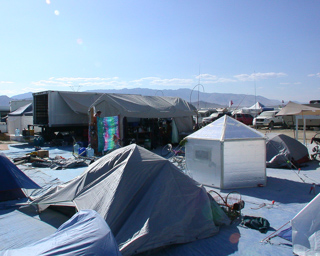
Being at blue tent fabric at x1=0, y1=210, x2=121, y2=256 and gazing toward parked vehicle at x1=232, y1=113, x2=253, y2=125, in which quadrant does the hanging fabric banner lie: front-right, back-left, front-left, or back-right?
front-left

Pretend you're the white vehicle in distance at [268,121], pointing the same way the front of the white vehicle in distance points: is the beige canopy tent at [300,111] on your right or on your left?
on your left

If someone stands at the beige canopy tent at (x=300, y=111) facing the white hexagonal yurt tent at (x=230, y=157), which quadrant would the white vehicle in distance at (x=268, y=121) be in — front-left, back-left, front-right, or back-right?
back-right

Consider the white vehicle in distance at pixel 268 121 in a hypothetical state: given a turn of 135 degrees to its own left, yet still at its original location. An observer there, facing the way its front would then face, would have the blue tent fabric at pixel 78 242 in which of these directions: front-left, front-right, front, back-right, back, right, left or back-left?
right

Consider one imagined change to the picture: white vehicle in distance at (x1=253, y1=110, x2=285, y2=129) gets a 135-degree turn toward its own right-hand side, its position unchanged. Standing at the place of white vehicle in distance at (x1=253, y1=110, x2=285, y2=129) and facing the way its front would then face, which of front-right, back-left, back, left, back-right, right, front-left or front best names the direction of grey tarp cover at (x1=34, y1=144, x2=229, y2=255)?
back

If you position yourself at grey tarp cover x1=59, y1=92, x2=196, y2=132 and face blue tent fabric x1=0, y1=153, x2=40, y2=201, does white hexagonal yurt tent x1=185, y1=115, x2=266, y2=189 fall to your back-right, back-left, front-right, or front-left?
front-left

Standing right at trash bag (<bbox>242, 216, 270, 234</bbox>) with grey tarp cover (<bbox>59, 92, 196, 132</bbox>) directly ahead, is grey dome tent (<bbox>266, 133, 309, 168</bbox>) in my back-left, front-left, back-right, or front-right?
front-right

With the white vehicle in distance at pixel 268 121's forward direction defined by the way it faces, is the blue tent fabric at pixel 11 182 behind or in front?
in front

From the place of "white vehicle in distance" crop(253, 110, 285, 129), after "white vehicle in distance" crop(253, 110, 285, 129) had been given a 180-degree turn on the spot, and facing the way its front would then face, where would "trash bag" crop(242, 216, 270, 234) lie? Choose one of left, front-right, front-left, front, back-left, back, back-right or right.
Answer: back-right

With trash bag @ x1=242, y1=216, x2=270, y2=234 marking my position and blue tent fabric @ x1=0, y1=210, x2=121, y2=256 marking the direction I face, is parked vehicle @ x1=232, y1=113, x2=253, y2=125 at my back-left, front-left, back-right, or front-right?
back-right

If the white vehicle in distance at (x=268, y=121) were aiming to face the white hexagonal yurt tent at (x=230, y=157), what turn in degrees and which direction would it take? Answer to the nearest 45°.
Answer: approximately 45° to its left

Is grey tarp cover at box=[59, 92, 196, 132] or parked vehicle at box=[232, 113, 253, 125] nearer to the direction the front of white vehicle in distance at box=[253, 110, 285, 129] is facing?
the grey tarp cover

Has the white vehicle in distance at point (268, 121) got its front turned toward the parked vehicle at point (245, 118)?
no

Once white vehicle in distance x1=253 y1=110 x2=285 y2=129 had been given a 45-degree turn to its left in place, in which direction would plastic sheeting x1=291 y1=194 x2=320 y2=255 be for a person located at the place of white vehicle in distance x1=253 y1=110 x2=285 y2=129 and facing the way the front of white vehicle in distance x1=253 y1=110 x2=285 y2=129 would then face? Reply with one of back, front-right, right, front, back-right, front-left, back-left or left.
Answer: front
